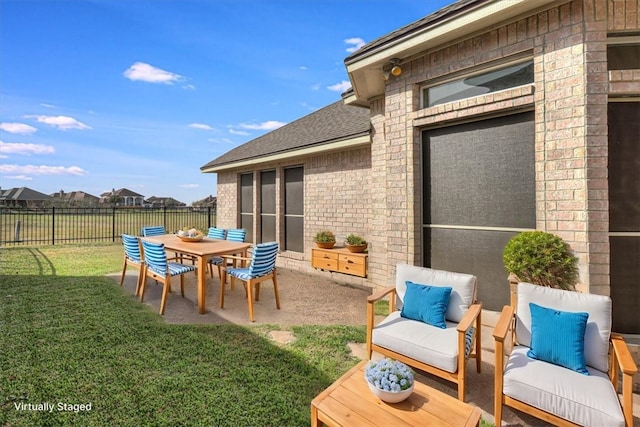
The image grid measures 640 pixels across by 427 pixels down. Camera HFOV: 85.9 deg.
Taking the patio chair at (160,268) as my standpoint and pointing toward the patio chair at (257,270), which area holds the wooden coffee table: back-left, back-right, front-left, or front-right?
front-right

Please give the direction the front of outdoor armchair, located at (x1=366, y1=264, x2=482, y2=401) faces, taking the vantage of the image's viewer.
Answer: facing the viewer and to the left of the viewer

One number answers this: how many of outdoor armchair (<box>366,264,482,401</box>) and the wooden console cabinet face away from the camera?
0

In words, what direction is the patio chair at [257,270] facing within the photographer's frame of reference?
facing away from the viewer and to the left of the viewer

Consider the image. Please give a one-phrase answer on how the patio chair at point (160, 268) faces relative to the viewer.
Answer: facing away from the viewer and to the right of the viewer

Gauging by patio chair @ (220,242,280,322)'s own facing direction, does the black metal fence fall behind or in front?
in front

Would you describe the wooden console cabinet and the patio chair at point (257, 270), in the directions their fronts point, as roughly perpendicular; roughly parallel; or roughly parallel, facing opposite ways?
roughly perpendicular

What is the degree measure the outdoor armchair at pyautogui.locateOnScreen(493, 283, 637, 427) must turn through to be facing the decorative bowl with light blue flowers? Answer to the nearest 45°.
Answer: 0° — it already faces it

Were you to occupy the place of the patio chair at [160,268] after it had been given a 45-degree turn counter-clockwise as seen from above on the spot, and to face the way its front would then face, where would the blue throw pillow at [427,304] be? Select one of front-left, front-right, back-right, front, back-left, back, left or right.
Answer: back-right

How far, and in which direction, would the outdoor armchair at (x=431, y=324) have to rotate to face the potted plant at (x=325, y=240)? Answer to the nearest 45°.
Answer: approximately 90° to its right

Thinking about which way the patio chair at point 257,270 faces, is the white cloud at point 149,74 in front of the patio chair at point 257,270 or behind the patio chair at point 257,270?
in front

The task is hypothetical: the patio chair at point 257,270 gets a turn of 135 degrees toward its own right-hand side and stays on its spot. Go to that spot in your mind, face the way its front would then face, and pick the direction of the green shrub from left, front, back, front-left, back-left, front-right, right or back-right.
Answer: front-right

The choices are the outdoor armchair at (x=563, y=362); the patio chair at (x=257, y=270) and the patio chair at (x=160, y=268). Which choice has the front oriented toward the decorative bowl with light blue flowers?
the outdoor armchair

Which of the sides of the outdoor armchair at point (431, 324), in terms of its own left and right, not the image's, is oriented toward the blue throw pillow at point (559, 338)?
left
